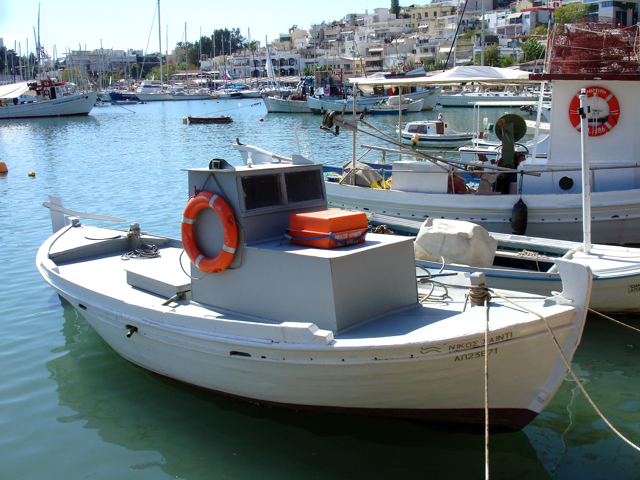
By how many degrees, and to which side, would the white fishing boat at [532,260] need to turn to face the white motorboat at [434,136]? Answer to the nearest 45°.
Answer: approximately 135° to its left

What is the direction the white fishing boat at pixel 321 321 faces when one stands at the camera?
facing the viewer and to the right of the viewer

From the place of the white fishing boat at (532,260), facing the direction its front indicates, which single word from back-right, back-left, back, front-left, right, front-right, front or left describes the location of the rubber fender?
back-left

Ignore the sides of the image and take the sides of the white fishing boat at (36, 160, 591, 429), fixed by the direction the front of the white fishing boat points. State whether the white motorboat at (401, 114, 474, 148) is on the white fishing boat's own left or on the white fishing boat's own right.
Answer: on the white fishing boat's own left

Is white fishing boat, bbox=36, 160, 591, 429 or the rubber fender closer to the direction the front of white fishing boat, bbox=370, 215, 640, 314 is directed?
the white fishing boat

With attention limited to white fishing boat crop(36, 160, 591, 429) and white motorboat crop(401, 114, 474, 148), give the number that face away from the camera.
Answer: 0
